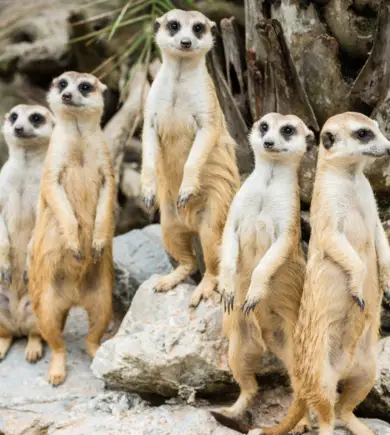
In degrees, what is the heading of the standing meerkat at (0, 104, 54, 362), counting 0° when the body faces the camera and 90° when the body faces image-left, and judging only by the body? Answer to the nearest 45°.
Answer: approximately 0°

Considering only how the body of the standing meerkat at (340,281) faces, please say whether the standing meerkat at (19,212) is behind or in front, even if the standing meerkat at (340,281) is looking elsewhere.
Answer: behind

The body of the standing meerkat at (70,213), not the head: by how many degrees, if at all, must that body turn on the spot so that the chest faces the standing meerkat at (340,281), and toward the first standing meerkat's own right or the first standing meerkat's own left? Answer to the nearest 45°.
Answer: approximately 45° to the first standing meerkat's own left

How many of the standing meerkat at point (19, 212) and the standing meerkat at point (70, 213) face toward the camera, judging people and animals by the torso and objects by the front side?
2

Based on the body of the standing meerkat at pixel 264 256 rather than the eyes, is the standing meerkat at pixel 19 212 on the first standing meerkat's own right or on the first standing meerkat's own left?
on the first standing meerkat's own right

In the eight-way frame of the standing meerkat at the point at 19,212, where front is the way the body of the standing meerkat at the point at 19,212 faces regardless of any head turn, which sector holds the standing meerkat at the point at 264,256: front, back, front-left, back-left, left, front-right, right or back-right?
front-left

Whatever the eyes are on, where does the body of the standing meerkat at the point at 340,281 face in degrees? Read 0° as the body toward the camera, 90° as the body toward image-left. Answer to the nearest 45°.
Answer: approximately 315°

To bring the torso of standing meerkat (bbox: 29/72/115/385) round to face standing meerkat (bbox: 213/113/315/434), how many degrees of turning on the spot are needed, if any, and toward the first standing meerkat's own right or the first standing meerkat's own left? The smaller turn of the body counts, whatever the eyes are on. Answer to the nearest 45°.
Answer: approximately 45° to the first standing meerkat's own left

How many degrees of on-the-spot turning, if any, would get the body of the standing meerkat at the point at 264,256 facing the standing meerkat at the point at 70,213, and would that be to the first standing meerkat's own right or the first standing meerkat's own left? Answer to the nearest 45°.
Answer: approximately 90° to the first standing meerkat's own right
